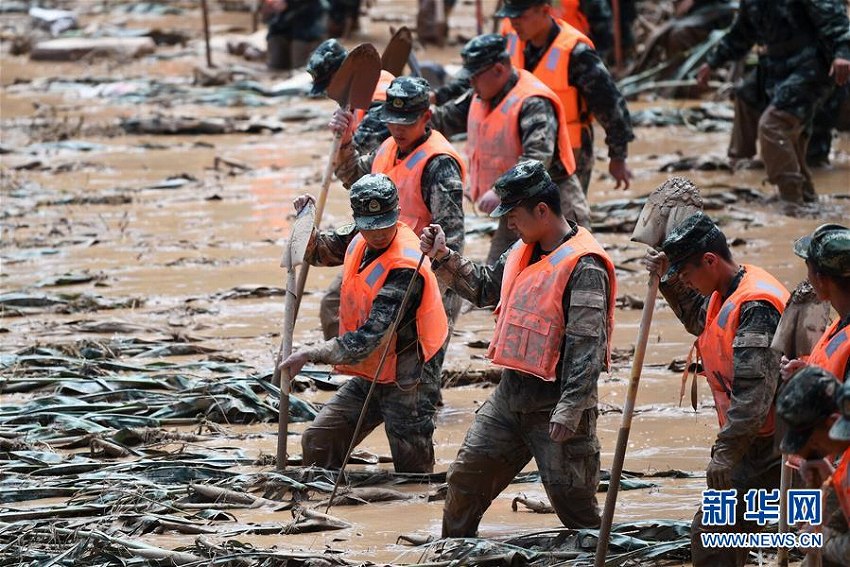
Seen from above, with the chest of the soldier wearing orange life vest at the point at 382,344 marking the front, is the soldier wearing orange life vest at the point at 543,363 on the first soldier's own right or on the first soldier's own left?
on the first soldier's own left

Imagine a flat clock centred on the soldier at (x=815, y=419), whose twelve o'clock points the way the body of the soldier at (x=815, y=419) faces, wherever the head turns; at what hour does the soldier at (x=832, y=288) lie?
the soldier at (x=832, y=288) is roughly at 3 o'clock from the soldier at (x=815, y=419).

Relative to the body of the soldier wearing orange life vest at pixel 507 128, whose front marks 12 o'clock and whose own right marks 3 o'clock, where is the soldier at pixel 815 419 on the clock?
The soldier is roughly at 10 o'clock from the soldier wearing orange life vest.

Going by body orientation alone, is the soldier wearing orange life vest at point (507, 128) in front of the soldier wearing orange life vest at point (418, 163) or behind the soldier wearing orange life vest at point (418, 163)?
behind

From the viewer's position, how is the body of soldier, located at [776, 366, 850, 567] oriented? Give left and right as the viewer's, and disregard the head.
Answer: facing to the left of the viewer

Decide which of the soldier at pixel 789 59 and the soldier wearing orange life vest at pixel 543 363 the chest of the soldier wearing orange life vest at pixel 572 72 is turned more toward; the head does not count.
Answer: the soldier wearing orange life vest

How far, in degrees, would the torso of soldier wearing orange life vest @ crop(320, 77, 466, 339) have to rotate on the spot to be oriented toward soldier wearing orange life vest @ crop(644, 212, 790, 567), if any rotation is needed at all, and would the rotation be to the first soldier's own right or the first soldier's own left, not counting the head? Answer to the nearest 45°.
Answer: approximately 90° to the first soldier's own left
